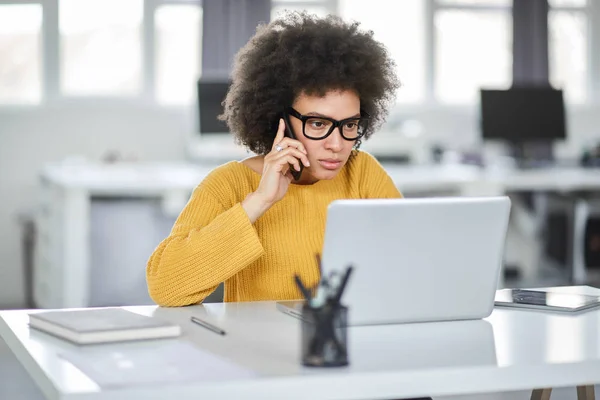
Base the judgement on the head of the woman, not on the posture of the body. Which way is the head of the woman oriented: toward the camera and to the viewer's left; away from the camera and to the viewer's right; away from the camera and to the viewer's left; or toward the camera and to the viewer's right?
toward the camera and to the viewer's right

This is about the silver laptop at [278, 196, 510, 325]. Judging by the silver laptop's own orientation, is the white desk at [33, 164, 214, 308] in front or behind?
in front

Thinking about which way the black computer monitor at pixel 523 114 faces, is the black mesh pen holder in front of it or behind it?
in front

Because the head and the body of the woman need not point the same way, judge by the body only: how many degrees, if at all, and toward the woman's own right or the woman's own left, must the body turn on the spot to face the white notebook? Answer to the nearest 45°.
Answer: approximately 90° to the woman's own right

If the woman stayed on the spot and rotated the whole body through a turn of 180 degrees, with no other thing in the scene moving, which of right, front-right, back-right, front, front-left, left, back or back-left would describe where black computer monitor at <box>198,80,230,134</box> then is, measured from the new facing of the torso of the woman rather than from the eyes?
front-right

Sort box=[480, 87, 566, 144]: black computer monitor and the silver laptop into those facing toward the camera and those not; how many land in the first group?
1

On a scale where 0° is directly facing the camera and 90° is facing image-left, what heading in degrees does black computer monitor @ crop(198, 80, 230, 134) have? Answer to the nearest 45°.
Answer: approximately 0°

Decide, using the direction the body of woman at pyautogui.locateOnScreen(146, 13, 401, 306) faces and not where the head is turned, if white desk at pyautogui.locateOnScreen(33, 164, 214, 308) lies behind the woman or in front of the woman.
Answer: behind
